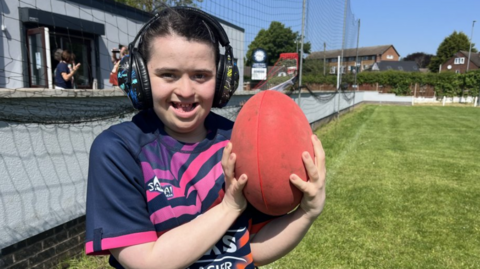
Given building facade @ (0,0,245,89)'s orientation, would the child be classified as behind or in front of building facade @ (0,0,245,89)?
in front

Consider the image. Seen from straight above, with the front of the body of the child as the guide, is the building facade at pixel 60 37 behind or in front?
behind

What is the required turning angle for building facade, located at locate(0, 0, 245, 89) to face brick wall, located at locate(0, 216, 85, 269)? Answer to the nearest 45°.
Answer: approximately 45° to its right

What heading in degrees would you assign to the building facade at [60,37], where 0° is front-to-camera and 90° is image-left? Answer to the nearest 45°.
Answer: approximately 315°
